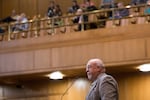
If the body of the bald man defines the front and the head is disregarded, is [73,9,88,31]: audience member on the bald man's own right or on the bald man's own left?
on the bald man's own right

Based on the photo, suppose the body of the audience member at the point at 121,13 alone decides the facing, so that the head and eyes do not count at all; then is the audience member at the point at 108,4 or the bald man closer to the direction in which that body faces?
the bald man

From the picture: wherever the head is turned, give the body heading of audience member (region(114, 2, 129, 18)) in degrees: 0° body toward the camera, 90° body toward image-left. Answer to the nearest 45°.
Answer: approximately 45°

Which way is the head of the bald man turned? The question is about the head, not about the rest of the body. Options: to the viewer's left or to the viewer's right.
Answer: to the viewer's left

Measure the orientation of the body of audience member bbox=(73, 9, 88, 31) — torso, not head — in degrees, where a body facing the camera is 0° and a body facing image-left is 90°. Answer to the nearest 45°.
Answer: approximately 0°
